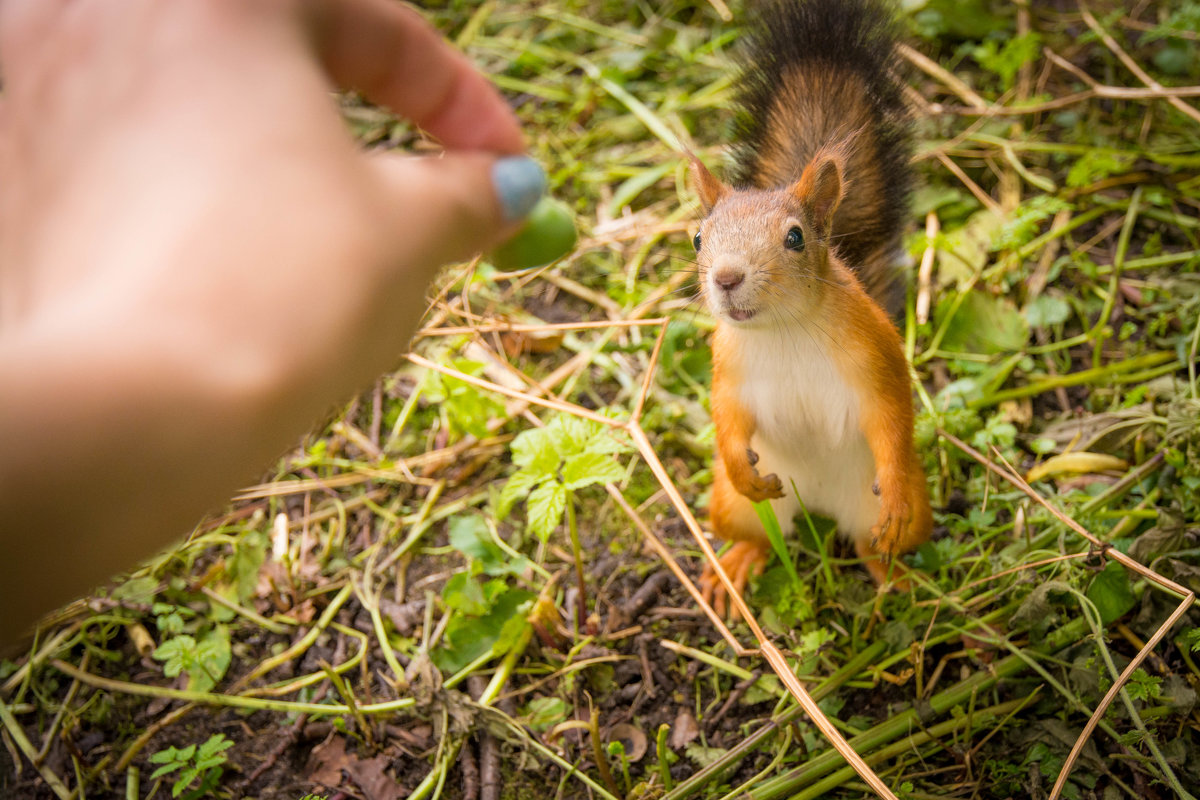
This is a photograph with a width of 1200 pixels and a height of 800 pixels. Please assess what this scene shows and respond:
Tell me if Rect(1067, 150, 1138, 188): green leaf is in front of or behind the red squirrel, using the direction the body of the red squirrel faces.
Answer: behind

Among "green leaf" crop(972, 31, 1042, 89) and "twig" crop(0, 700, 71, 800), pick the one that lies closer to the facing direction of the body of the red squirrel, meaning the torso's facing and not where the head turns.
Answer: the twig

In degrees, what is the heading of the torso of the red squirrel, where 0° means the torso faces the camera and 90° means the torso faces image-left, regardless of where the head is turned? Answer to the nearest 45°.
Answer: approximately 0°
